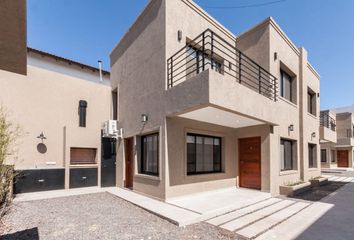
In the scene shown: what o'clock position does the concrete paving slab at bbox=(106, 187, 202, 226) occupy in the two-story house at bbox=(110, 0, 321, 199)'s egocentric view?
The concrete paving slab is roughly at 2 o'clock from the two-story house.

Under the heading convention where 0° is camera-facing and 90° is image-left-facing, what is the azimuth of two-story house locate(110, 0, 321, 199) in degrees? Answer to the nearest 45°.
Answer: approximately 315°

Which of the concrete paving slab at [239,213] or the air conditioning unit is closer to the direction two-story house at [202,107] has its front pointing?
the concrete paving slab

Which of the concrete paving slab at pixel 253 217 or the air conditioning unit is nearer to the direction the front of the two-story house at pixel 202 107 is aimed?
the concrete paving slab

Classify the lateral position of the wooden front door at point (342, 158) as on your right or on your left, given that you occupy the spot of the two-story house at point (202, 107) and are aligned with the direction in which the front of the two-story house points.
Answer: on your left

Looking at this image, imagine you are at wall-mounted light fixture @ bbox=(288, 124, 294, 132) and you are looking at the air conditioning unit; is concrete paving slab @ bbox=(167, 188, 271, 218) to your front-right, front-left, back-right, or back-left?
front-left
